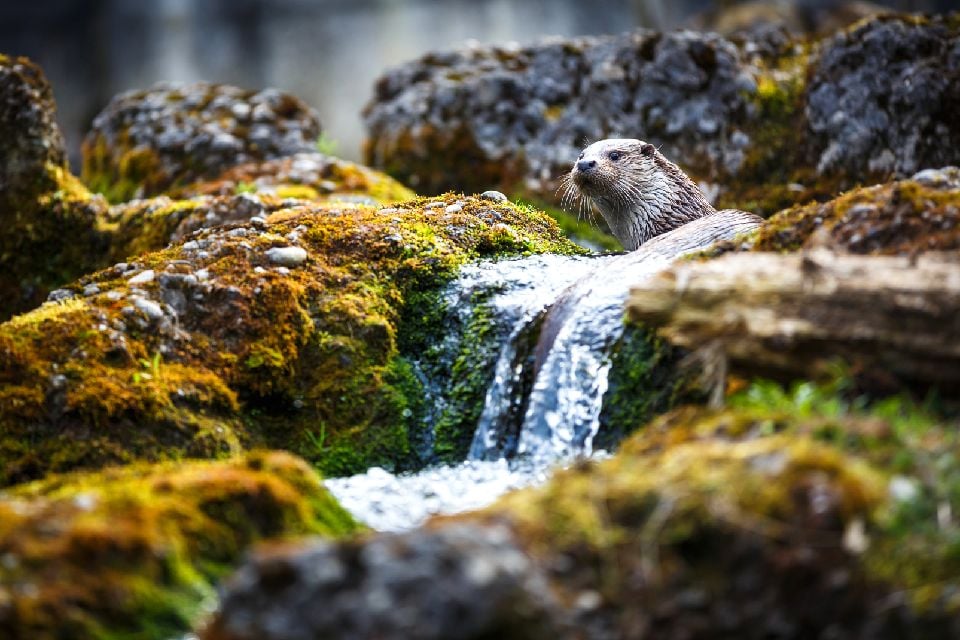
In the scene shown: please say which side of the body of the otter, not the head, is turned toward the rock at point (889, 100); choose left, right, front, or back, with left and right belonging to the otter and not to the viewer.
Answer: back

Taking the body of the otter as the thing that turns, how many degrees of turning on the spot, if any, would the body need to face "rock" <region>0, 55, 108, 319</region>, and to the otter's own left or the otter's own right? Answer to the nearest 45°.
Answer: approximately 45° to the otter's own right

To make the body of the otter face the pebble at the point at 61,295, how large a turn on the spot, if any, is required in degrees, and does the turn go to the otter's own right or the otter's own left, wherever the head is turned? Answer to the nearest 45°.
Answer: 0° — it already faces it

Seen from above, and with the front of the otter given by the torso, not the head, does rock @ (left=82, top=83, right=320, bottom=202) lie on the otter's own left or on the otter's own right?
on the otter's own right

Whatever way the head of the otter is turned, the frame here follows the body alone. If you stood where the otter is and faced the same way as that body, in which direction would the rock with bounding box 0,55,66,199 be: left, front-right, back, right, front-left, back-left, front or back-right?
front-right

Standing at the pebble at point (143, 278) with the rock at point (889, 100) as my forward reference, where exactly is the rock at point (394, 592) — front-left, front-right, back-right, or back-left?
back-right

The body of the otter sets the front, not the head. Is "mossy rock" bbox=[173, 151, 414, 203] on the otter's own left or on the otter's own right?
on the otter's own right

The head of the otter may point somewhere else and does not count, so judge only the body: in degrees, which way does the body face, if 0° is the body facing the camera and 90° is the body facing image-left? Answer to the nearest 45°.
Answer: approximately 45°

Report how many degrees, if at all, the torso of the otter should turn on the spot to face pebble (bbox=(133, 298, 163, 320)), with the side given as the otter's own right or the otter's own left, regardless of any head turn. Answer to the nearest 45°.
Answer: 0° — it already faces it

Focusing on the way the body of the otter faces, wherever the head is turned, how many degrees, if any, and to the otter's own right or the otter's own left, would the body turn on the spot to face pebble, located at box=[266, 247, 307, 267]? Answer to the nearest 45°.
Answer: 0° — it already faces it

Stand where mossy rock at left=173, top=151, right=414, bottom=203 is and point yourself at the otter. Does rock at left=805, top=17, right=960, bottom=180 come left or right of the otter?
left
